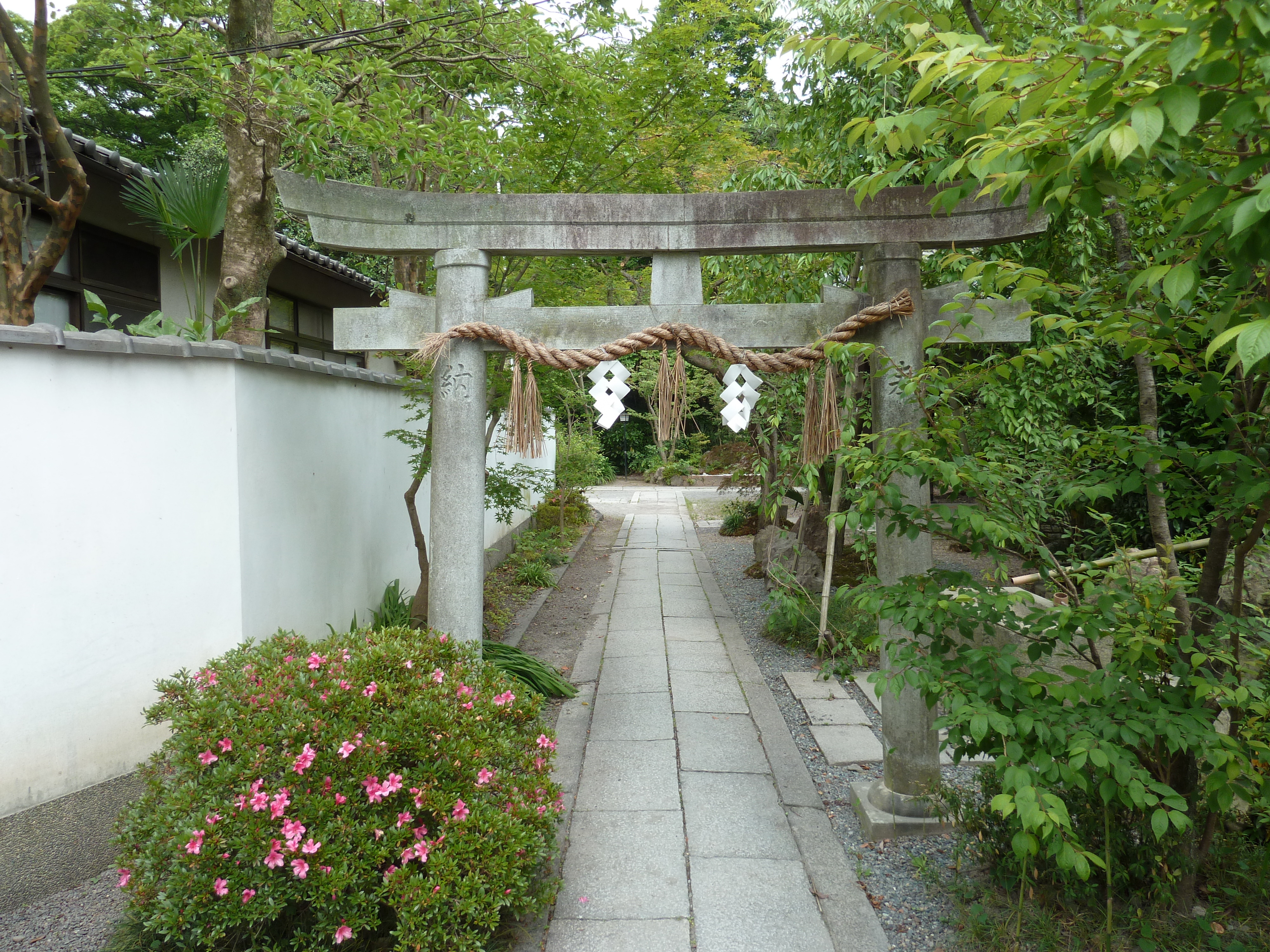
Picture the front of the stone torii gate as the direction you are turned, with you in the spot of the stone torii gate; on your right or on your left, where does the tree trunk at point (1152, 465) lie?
on your left

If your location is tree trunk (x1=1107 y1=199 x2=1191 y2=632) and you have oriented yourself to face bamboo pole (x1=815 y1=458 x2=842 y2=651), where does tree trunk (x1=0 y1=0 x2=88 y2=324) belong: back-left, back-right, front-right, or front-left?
front-left

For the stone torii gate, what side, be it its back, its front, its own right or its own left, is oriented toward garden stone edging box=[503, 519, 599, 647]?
back

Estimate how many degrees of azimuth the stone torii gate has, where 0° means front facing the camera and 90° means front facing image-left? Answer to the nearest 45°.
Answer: approximately 0°

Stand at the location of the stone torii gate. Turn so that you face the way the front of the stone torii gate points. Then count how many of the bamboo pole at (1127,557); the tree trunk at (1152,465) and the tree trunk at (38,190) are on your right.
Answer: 1

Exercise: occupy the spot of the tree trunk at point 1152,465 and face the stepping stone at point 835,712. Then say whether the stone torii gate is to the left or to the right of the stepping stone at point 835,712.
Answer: left

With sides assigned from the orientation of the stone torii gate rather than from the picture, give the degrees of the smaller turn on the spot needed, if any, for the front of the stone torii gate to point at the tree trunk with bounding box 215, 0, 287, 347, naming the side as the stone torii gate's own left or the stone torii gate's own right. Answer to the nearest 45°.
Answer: approximately 135° to the stone torii gate's own right

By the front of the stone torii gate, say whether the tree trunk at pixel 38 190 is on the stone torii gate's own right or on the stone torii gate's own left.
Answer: on the stone torii gate's own right
